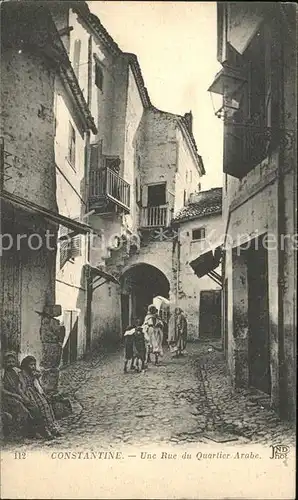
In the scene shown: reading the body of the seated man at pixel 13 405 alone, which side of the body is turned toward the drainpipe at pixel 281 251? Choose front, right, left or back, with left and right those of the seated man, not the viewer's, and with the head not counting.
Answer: front

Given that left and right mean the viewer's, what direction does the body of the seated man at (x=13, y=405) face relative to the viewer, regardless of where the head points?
facing the viewer and to the right of the viewer

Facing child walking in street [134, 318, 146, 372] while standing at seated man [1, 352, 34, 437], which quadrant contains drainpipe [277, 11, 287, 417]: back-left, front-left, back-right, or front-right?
front-right

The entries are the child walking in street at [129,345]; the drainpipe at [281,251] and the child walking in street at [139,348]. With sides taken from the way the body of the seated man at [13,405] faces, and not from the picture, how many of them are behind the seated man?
0
